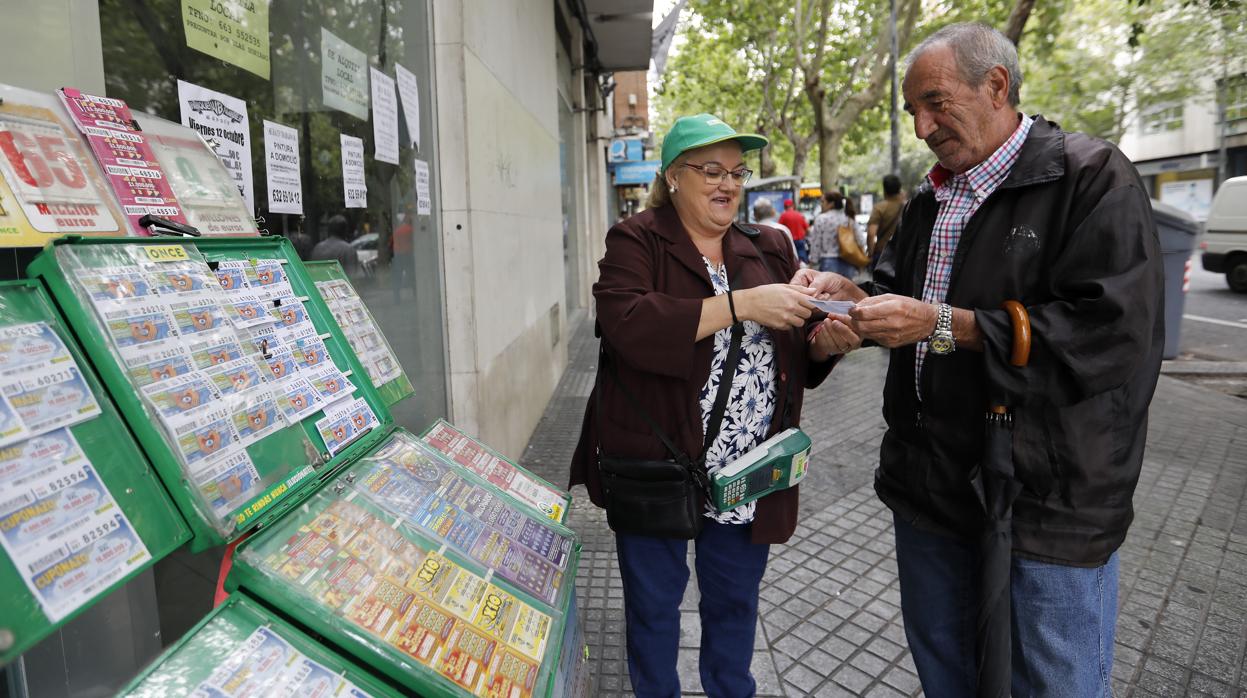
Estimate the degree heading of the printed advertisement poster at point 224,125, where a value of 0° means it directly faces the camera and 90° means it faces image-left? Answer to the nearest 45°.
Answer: approximately 315°

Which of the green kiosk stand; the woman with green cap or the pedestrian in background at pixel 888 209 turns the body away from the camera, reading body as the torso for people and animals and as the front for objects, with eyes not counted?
the pedestrian in background

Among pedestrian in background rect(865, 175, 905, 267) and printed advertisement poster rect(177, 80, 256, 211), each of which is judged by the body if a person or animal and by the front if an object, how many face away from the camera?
1

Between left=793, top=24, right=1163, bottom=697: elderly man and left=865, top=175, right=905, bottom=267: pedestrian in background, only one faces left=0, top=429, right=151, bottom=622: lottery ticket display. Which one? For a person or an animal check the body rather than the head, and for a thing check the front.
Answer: the elderly man

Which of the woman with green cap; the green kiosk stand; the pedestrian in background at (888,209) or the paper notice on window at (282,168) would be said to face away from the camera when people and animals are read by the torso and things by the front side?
the pedestrian in background

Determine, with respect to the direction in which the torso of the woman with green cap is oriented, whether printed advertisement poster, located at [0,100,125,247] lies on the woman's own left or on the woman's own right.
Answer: on the woman's own right

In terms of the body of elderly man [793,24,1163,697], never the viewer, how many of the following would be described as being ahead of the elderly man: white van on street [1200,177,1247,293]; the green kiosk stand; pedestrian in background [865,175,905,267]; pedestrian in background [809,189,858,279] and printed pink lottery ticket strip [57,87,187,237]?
2

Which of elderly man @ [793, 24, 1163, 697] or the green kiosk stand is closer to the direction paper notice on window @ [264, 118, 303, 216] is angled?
the elderly man

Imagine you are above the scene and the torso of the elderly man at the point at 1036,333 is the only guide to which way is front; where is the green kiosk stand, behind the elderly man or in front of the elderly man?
in front

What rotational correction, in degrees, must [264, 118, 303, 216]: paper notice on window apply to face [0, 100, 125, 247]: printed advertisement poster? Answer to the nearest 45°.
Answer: approximately 45° to its right

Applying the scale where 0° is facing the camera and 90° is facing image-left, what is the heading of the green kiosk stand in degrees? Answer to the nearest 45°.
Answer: approximately 315°

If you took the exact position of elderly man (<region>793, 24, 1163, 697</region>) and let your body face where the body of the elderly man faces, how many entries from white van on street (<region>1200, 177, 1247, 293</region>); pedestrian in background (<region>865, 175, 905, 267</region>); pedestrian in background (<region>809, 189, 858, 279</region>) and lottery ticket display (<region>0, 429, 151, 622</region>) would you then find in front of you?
1

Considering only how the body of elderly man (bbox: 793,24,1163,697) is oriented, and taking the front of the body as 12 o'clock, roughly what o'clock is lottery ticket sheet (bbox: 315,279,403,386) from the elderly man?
The lottery ticket sheet is roughly at 1 o'clock from the elderly man.

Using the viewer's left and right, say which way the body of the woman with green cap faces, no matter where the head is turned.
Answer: facing the viewer and to the right of the viewer
